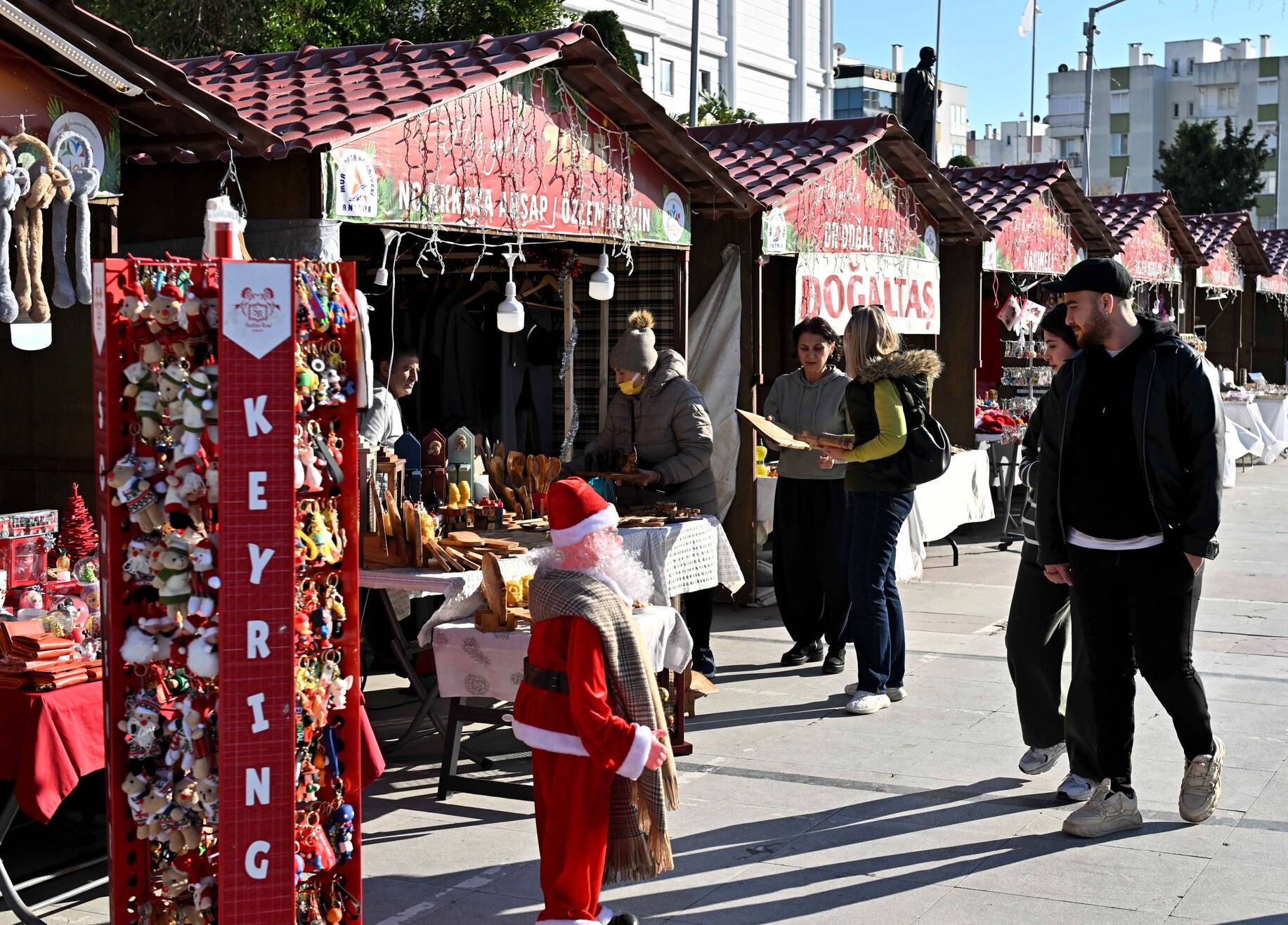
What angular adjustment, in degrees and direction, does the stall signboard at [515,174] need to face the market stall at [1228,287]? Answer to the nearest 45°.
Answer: approximately 90° to its left

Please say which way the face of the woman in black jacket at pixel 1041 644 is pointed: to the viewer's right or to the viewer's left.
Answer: to the viewer's left

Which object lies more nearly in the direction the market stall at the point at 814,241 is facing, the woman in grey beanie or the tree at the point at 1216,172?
the woman in grey beanie

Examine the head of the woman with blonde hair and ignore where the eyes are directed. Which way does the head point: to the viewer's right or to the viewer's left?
to the viewer's left

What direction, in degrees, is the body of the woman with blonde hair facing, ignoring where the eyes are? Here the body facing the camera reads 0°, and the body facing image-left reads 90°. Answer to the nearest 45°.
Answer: approximately 90°

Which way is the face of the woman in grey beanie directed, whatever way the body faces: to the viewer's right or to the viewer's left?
to the viewer's left

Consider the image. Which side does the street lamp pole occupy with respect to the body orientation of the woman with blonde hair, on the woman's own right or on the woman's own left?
on the woman's own right
